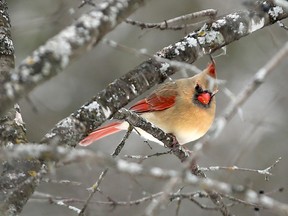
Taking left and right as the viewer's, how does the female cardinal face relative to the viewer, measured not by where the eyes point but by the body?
facing the viewer and to the right of the viewer

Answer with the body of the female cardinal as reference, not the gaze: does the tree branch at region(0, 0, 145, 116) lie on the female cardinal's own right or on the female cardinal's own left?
on the female cardinal's own right
